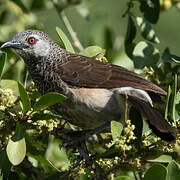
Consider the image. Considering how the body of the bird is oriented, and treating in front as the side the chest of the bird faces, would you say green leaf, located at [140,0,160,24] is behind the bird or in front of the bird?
behind

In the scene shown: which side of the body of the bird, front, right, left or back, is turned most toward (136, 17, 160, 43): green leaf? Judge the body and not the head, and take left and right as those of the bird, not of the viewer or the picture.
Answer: back

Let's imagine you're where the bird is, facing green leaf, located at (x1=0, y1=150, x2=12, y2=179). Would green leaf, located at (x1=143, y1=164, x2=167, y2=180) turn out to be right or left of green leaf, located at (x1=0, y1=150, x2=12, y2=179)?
left

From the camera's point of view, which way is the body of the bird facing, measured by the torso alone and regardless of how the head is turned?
to the viewer's left

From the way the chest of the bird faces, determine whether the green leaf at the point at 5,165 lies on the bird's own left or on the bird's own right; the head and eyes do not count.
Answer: on the bird's own left

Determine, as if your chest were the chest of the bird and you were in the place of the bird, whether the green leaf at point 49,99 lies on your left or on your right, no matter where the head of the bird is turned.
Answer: on your left

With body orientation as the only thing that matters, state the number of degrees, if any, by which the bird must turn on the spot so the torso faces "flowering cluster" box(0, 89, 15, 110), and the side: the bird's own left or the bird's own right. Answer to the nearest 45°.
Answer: approximately 45° to the bird's own left
